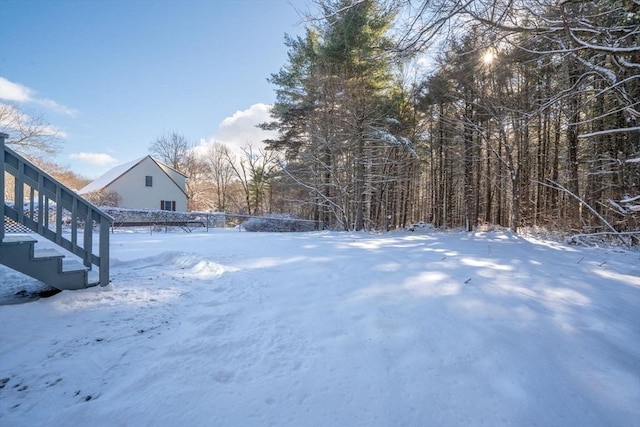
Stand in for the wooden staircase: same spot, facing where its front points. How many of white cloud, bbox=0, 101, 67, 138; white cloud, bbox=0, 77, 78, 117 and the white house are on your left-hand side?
3

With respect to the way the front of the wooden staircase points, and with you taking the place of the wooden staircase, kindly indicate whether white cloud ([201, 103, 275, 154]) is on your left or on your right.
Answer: on your left

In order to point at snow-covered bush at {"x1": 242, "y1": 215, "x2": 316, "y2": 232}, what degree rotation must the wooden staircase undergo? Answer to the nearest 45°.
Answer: approximately 45° to its left

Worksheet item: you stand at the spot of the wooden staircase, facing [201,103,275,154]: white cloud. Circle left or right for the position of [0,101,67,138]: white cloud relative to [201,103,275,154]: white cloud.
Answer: left

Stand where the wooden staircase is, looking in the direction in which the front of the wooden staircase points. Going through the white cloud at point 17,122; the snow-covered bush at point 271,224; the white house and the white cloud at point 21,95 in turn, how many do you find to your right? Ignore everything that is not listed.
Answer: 0

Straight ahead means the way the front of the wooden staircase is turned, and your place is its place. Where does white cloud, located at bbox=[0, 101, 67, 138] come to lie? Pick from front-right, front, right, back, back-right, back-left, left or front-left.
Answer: left

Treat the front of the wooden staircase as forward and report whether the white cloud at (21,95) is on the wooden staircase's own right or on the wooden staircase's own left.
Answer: on the wooden staircase's own left

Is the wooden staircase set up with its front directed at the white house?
no

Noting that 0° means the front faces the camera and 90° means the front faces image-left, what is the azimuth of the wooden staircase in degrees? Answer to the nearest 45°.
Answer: approximately 270°
